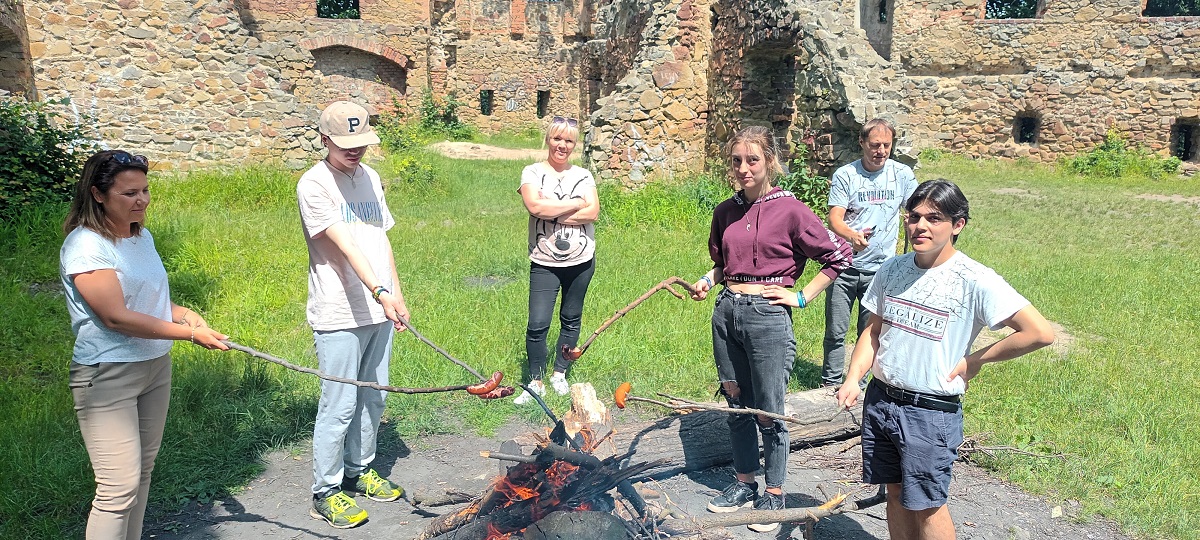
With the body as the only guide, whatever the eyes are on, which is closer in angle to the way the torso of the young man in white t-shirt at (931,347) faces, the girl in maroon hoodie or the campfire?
the campfire

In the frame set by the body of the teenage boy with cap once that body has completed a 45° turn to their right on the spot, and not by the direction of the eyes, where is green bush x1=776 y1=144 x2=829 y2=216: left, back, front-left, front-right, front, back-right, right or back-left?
back-left

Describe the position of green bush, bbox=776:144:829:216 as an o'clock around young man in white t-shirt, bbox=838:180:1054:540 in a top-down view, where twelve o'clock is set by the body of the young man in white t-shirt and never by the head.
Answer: The green bush is roughly at 4 o'clock from the young man in white t-shirt.

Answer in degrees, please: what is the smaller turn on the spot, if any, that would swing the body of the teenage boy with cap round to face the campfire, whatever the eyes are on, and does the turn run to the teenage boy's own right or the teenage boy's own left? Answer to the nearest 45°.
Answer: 0° — they already face it

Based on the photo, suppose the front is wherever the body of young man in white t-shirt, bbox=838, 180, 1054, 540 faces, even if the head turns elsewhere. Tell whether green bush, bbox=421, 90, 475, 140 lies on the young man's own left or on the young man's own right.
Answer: on the young man's own right

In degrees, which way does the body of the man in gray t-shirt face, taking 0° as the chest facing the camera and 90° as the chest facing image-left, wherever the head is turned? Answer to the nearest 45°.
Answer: approximately 0°

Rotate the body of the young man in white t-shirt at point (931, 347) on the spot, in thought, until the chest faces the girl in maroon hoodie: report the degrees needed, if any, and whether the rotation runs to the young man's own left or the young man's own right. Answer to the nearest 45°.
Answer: approximately 90° to the young man's own right

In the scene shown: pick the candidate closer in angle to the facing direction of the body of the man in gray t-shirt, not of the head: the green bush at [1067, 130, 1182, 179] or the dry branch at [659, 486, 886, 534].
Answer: the dry branch

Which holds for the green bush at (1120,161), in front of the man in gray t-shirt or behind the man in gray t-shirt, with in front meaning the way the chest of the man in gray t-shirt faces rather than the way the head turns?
behind

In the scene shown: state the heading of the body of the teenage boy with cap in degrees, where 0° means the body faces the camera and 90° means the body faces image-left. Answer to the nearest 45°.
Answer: approximately 315°

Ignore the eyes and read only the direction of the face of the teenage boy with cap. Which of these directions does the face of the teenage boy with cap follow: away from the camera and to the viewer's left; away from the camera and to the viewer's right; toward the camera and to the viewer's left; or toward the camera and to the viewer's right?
toward the camera and to the viewer's right
